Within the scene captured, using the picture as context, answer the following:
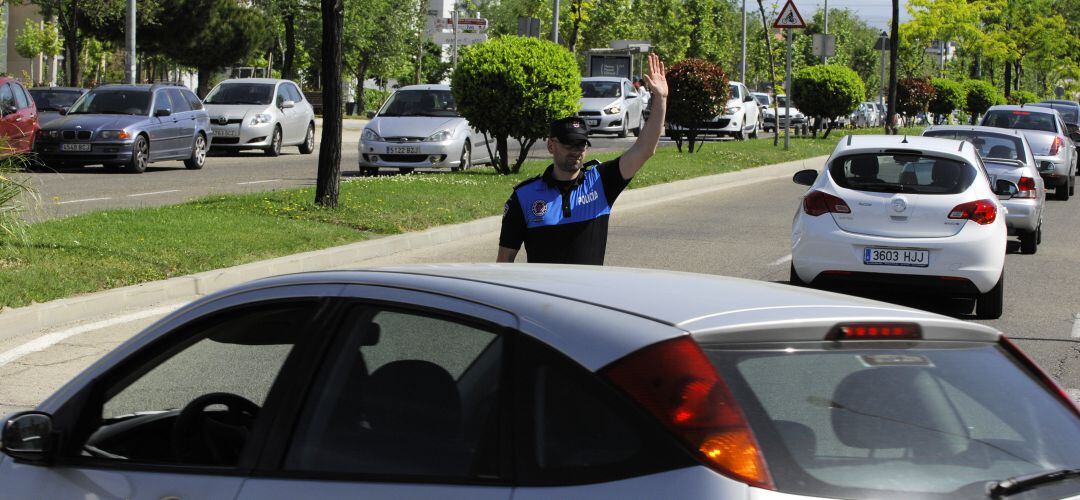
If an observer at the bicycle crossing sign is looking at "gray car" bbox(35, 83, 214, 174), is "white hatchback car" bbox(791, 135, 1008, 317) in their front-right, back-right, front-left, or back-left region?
front-left

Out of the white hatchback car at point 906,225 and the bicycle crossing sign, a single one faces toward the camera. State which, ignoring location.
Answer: the bicycle crossing sign

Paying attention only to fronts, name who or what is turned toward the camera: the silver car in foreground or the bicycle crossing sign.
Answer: the bicycle crossing sign

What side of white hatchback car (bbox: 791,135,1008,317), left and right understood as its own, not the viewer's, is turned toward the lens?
back

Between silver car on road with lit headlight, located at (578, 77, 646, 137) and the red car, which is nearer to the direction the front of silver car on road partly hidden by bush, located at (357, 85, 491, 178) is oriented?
the red car

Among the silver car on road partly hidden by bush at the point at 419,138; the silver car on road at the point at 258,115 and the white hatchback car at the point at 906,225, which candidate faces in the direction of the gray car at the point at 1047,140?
the white hatchback car

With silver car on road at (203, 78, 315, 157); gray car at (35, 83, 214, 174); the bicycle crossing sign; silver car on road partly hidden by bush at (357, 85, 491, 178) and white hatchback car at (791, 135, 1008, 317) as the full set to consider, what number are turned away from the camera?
1

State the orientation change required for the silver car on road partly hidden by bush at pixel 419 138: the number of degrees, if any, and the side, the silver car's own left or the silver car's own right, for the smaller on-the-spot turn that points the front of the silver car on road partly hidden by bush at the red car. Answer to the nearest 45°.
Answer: approximately 45° to the silver car's own right

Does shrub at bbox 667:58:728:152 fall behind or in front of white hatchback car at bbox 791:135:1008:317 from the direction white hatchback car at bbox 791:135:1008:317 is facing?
in front

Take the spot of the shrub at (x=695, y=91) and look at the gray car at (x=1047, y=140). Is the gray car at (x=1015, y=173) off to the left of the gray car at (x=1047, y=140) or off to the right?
right

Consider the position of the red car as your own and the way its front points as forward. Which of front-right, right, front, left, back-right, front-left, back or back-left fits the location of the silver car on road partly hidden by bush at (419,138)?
back-left

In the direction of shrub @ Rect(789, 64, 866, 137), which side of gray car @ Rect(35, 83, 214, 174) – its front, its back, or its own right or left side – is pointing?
back

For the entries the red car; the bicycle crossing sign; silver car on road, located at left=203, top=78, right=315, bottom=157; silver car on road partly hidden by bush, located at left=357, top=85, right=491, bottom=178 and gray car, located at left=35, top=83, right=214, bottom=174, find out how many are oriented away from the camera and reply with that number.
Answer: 0

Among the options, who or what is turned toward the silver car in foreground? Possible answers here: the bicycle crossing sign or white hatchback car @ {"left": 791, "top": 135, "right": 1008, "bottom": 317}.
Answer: the bicycle crossing sign

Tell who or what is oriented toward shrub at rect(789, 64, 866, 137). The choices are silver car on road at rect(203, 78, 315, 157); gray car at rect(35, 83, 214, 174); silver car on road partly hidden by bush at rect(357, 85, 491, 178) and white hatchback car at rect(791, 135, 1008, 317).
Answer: the white hatchback car

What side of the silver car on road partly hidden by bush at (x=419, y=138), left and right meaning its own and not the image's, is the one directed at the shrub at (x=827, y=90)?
back

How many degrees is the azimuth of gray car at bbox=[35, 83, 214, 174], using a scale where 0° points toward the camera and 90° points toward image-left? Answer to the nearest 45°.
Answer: approximately 45°

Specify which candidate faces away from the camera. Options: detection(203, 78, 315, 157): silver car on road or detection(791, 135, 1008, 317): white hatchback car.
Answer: the white hatchback car

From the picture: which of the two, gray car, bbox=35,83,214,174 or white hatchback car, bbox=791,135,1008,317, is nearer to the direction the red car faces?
the white hatchback car

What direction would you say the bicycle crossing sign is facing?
toward the camera
